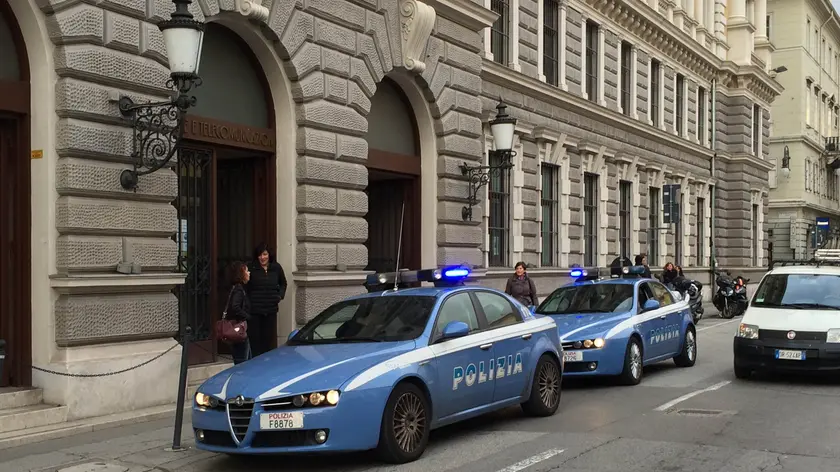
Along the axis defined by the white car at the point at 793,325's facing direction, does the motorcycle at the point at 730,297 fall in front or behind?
behind

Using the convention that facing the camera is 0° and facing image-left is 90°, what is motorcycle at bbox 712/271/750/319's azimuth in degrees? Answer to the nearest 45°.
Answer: approximately 45°

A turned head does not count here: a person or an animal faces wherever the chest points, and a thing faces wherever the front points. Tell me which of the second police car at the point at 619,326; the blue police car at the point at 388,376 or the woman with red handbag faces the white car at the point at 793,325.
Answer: the woman with red handbag

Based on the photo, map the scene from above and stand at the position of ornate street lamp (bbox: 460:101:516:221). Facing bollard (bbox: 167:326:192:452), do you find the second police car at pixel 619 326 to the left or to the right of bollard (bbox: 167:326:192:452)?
left

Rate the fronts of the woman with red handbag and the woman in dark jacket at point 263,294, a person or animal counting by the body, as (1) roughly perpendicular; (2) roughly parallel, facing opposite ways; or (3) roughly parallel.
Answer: roughly perpendicular

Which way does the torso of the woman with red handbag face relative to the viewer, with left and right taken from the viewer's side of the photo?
facing to the right of the viewer

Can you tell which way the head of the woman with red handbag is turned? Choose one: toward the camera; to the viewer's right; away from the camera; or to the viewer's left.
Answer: to the viewer's right

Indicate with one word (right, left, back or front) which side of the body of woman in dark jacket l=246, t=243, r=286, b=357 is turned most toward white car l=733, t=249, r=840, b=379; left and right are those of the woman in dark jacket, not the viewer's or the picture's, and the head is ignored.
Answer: left

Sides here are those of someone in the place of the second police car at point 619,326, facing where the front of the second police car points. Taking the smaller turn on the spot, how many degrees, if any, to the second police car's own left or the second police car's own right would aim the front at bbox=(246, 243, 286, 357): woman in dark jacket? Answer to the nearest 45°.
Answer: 0° — it already faces them
